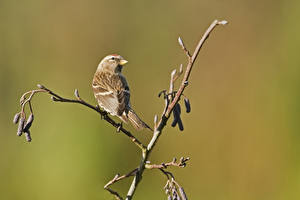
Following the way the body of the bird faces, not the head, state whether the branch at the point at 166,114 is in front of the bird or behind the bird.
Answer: behind
